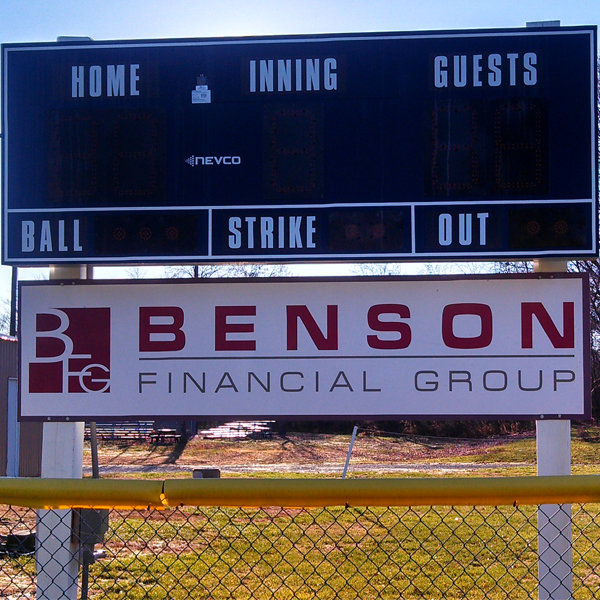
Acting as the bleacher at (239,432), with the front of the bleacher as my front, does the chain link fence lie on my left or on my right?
on my left

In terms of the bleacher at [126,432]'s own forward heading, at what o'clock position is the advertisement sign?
The advertisement sign is roughly at 12 o'clock from the bleacher.

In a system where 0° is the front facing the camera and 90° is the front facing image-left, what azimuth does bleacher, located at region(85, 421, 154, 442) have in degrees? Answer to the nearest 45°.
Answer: approximately 0°

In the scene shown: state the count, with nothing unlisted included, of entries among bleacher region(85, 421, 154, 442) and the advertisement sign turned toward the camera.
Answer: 2

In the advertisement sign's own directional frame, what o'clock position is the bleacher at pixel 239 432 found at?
The bleacher is roughly at 6 o'clock from the advertisement sign.

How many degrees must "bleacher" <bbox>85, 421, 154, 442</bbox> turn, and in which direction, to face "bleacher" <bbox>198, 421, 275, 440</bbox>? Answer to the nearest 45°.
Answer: approximately 90° to its left

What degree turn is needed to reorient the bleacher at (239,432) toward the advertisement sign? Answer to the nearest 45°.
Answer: approximately 45° to its left

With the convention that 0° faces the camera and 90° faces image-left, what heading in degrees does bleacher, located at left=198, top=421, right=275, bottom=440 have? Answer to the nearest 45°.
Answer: approximately 45°

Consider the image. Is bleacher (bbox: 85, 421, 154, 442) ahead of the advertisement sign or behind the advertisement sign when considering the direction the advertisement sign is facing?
behind

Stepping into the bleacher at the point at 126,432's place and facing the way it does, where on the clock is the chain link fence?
The chain link fence is roughly at 12 o'clock from the bleacher.
